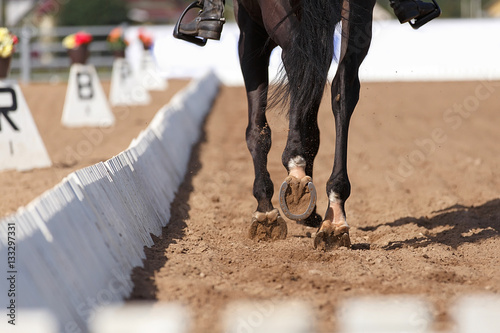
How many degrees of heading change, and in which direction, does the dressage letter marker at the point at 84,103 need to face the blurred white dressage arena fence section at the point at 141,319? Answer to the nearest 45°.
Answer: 0° — it already faces it

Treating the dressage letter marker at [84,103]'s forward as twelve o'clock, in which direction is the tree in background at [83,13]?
The tree in background is roughly at 6 o'clock from the dressage letter marker.

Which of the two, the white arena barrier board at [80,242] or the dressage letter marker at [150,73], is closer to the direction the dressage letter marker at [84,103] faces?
the white arena barrier board

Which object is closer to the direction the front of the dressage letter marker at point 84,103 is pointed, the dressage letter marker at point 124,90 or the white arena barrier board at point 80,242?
the white arena barrier board

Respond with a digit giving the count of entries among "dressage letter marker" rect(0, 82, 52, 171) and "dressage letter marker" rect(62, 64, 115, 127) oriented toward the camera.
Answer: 2

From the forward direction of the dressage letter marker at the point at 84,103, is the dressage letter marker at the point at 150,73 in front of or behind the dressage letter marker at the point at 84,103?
behind

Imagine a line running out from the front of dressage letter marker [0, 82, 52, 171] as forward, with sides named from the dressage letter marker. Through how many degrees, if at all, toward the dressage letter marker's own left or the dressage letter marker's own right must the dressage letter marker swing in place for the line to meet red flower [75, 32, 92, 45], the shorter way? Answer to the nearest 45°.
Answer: approximately 180°

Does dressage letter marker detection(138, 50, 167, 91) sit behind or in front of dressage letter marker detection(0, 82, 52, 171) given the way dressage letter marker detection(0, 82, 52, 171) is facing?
behind

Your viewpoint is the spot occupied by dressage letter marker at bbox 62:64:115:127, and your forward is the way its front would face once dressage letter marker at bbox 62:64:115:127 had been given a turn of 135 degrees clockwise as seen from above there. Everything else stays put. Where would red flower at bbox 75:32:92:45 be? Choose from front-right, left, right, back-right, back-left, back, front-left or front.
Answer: front-right

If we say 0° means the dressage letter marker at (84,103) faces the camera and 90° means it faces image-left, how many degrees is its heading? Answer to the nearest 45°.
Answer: approximately 0°

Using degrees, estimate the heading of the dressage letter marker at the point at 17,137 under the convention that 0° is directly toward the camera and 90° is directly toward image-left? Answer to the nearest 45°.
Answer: approximately 0°

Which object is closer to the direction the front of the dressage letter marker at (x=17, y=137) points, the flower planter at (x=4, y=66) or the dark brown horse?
the dark brown horse
